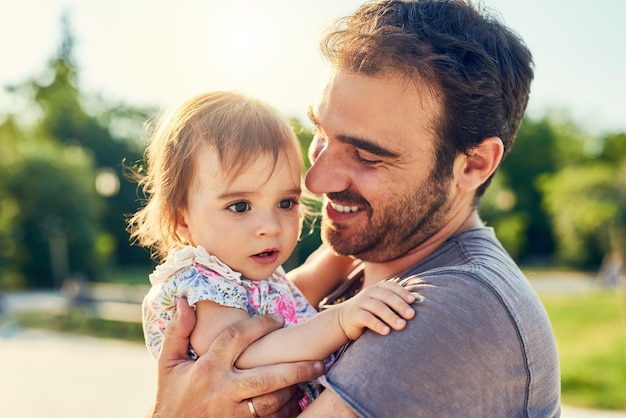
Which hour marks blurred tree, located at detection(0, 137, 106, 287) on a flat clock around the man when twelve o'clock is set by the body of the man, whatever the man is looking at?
The blurred tree is roughly at 2 o'clock from the man.

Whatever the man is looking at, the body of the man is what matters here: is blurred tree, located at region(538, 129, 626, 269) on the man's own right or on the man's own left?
on the man's own right

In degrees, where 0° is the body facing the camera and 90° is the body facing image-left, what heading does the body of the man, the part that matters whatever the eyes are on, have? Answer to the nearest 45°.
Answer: approximately 90°

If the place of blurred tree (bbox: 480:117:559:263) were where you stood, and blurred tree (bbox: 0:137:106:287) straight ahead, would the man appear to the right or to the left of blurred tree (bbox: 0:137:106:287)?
left

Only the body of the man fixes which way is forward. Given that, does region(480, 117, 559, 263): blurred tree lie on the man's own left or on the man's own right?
on the man's own right

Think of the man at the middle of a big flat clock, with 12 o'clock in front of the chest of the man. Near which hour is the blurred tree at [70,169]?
The blurred tree is roughly at 2 o'clock from the man.
